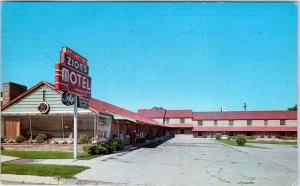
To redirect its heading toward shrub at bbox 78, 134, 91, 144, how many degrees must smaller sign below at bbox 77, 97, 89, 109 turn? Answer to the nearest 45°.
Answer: approximately 135° to its left

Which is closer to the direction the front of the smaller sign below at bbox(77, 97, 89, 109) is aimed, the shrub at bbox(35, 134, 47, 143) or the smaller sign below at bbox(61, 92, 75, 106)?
the smaller sign below

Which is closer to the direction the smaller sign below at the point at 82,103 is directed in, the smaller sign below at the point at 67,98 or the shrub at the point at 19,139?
the smaller sign below

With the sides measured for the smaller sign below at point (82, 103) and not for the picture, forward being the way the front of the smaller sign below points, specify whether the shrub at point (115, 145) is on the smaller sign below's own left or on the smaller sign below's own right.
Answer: on the smaller sign below's own left

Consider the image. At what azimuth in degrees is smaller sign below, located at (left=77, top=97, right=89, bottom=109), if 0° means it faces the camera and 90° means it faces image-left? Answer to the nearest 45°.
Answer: approximately 315°

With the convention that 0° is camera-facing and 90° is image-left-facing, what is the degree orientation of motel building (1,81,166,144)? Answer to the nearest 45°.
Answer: approximately 0°

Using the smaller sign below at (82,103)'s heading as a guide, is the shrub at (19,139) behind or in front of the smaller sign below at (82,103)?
behind
